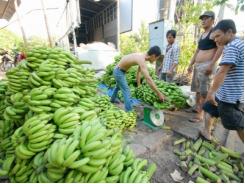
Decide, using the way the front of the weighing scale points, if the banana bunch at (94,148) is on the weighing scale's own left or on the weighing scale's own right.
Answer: on the weighing scale's own right

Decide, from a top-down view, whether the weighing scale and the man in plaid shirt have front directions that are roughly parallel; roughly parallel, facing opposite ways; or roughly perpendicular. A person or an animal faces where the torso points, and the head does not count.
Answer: roughly perpendicular

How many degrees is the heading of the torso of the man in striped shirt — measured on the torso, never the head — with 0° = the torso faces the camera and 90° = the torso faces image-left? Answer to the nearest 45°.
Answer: approximately 90°

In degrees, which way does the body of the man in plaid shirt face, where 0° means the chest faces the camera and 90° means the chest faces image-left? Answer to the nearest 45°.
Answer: approximately 45°

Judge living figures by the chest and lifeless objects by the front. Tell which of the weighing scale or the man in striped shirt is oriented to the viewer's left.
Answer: the man in striped shirt

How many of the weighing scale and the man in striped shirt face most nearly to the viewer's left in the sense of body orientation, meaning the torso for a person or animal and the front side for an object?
1
